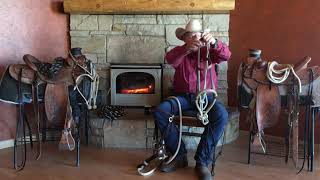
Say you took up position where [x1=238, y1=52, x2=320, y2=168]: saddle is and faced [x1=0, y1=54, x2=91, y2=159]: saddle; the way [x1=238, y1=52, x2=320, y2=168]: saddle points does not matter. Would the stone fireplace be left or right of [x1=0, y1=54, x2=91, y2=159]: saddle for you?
right

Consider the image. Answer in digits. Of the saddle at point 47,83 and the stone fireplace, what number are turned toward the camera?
1

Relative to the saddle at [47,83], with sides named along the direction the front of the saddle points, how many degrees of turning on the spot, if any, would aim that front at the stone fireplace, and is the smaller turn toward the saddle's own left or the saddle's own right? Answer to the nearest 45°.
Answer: approximately 45° to the saddle's own left

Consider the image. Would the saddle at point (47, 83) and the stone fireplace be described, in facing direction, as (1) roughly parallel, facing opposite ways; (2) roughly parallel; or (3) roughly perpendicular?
roughly perpendicular

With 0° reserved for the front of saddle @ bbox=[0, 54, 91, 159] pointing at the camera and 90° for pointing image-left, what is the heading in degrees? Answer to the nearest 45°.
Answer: approximately 270°

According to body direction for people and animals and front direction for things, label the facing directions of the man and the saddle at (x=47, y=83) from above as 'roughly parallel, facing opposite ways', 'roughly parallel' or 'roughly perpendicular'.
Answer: roughly perpendicular

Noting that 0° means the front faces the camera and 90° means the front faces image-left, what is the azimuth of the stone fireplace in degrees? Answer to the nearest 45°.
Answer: approximately 0°

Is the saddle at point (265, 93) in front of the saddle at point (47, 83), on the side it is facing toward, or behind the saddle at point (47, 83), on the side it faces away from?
in front

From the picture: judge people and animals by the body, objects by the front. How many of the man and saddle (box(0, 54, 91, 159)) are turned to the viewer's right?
1

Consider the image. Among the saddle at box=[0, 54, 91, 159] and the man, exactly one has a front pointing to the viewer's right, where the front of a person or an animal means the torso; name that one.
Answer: the saddle

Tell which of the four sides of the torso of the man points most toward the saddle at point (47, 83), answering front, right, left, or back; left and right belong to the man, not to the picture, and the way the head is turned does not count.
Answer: right

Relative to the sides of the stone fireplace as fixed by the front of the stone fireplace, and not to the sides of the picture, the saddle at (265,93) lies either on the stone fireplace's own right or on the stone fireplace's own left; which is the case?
on the stone fireplace's own left
